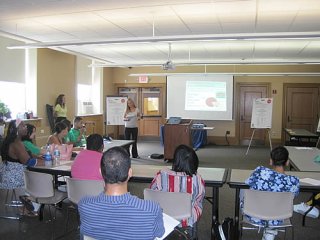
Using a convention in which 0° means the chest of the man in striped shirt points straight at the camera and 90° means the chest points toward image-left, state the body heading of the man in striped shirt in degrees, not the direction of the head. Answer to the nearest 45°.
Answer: approximately 180°

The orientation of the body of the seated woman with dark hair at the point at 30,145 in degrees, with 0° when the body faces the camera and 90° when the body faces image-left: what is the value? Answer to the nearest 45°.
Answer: approximately 270°

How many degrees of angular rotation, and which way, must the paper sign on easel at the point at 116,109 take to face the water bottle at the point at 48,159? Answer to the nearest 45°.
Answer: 0° — it already faces it

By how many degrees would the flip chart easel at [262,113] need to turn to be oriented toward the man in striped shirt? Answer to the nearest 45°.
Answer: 0° — it already faces them

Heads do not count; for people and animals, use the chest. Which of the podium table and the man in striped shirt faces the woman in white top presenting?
the man in striped shirt

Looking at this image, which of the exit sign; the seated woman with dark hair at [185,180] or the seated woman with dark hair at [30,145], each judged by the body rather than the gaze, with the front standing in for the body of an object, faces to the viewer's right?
the seated woman with dark hair at [30,145]

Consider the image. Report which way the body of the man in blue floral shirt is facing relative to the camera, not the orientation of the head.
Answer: away from the camera

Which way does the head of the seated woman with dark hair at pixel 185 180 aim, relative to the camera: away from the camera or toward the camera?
away from the camera

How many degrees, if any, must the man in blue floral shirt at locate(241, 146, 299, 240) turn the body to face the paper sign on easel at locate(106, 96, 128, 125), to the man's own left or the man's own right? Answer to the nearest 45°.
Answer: approximately 45° to the man's own left

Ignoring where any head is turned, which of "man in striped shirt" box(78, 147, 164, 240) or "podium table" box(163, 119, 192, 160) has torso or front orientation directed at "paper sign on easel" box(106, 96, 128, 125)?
the man in striped shirt

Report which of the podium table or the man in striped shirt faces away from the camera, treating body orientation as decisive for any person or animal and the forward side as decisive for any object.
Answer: the man in striped shirt

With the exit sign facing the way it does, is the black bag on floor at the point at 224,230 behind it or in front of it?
in front

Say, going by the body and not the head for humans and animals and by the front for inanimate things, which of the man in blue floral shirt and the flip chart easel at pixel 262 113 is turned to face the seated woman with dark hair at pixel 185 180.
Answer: the flip chart easel
